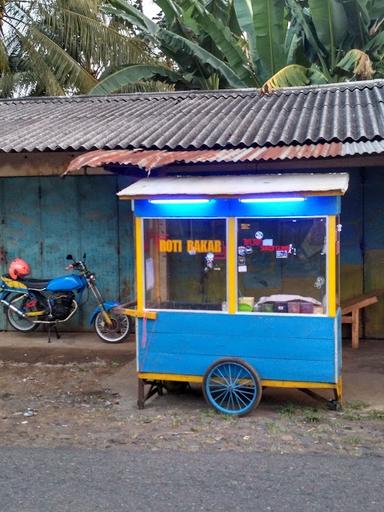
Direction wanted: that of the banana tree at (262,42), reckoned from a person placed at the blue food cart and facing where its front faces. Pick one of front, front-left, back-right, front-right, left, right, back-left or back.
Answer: back

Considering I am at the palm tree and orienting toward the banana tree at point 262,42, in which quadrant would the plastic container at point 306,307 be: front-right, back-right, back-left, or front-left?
front-right

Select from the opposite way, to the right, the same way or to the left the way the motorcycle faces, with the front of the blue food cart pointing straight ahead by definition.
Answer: to the left

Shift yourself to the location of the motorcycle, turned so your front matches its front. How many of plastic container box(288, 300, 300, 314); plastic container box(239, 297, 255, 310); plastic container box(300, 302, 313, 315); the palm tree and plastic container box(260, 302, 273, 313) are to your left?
1

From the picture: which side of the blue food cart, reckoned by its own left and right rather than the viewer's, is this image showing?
front

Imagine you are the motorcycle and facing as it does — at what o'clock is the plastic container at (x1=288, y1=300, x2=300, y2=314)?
The plastic container is roughly at 2 o'clock from the motorcycle.

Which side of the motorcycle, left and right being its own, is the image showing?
right

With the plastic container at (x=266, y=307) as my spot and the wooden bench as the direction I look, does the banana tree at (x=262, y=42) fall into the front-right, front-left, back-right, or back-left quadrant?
front-left

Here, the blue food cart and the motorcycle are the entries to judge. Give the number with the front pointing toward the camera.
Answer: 1

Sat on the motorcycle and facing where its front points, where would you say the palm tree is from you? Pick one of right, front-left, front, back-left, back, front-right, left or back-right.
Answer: left

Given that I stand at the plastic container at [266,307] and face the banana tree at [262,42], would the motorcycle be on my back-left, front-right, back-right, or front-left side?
front-left

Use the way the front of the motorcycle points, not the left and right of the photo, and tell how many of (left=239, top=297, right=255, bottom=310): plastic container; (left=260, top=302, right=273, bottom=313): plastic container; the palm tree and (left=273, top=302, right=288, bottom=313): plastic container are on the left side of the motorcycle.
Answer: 1

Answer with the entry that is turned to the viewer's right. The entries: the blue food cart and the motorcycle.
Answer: the motorcycle

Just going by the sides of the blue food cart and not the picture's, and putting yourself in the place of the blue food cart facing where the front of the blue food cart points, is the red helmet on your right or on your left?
on your right

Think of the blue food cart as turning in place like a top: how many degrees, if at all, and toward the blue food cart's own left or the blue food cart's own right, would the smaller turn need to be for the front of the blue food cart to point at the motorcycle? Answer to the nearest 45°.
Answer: approximately 135° to the blue food cart's own right
